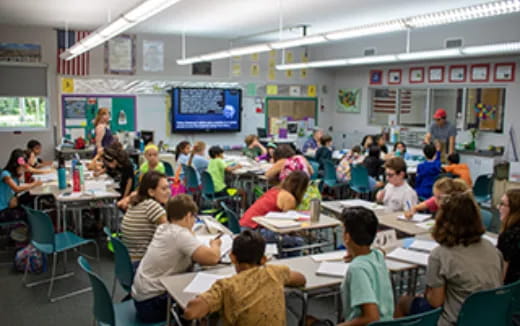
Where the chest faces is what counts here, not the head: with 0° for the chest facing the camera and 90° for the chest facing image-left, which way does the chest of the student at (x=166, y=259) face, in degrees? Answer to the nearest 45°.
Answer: approximately 225°

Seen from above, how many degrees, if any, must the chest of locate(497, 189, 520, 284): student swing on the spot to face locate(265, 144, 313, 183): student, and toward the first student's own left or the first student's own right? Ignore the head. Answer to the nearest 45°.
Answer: approximately 45° to the first student's own right

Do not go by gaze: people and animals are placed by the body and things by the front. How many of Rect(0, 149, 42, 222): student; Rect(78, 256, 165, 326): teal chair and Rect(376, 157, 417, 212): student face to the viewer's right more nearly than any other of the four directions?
2

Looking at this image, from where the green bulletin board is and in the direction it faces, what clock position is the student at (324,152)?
The student is roughly at 10 o'clock from the green bulletin board.

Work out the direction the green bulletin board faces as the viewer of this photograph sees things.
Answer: facing the viewer

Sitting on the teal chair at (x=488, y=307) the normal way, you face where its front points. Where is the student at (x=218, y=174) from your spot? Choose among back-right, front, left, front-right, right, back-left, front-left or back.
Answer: front

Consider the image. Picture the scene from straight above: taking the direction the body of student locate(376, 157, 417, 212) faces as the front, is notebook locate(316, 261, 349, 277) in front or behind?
in front

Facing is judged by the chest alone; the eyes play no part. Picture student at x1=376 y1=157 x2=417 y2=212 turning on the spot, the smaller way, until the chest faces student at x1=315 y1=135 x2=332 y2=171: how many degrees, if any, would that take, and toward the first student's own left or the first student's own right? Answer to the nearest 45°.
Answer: approximately 135° to the first student's own right

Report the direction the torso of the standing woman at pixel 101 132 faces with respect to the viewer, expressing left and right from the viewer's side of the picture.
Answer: facing the viewer and to the right of the viewer

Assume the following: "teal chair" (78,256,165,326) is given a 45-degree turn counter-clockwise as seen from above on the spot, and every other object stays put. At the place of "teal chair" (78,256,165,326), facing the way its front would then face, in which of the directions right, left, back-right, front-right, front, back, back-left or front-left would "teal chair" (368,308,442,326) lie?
right

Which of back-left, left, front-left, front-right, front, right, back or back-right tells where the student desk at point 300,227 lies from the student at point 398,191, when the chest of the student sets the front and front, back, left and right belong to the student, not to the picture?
front

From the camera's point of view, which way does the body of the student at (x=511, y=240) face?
to the viewer's left

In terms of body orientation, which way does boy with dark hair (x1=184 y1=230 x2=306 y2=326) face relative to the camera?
away from the camera

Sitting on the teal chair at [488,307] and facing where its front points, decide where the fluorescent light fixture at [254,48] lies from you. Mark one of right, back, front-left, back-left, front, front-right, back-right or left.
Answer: front

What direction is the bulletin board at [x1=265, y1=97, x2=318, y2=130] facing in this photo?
toward the camera

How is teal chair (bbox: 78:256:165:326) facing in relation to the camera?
to the viewer's right

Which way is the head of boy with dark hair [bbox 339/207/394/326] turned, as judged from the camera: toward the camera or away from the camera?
away from the camera

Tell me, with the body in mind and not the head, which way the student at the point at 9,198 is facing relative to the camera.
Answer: to the viewer's right

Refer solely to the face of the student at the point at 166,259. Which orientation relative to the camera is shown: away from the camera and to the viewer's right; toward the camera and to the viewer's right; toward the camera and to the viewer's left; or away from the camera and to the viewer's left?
away from the camera and to the viewer's right
